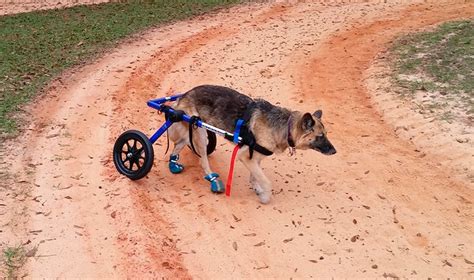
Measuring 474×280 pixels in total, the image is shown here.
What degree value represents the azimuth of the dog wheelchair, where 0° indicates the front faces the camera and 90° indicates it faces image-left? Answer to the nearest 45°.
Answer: approximately 315°

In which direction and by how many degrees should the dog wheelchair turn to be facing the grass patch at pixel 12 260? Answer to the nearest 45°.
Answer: approximately 90° to its right
